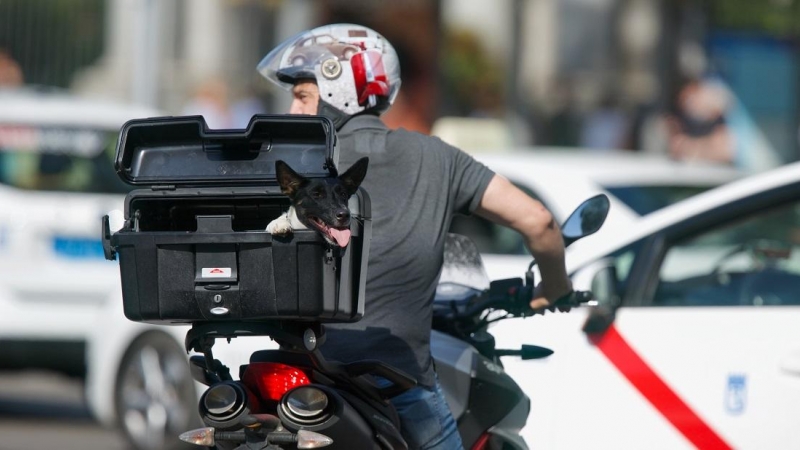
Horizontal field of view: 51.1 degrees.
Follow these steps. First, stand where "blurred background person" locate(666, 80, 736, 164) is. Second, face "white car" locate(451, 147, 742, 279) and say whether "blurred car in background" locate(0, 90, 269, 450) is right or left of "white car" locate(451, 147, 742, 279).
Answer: right

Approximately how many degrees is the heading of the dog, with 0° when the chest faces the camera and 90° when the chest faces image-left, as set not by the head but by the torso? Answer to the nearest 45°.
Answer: approximately 315°

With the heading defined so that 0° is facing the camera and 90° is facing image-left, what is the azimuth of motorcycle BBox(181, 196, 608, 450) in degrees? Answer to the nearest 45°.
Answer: approximately 225°

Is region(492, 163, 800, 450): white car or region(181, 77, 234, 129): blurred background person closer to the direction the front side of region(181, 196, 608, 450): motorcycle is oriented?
the white car

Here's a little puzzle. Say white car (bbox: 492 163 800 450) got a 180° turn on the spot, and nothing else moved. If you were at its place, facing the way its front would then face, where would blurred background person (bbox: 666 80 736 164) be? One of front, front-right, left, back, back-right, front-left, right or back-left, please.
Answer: left

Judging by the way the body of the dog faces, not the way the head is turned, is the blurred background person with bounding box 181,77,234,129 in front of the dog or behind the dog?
behind

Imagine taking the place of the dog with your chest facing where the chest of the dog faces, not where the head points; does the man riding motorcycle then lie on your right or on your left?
on your left

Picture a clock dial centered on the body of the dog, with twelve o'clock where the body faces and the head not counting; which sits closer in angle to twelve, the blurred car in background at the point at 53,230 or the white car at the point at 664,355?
the white car

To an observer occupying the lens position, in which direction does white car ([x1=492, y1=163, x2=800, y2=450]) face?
facing to the left of the viewer

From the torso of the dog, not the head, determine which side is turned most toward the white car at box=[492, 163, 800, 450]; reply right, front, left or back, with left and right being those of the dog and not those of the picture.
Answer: left
